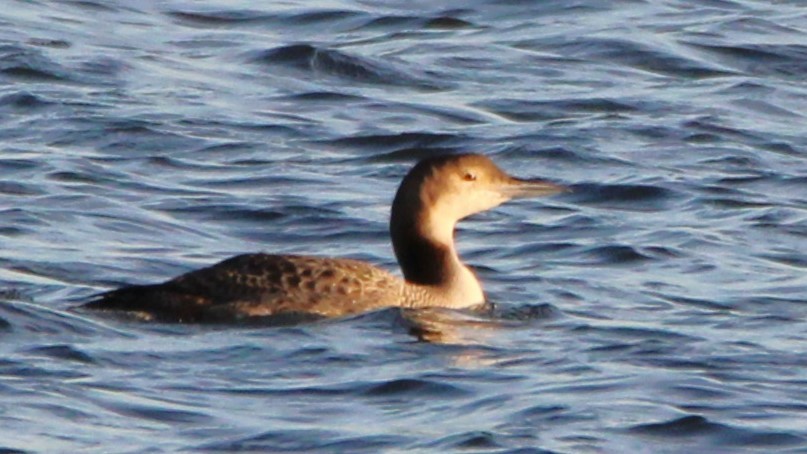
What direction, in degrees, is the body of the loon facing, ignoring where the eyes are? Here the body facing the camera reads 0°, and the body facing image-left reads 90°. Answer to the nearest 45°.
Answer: approximately 270°
